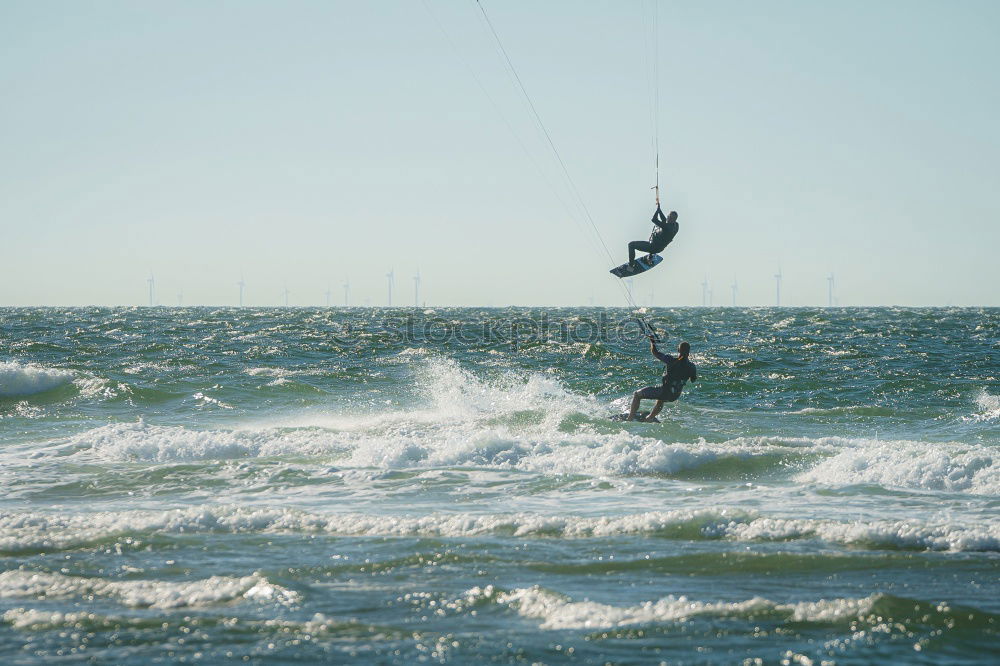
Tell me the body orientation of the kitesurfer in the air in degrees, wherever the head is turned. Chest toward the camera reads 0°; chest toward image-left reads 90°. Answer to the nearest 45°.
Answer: approximately 90°

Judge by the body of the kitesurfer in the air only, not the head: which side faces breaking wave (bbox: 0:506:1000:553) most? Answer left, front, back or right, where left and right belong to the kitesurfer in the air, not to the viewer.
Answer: left
